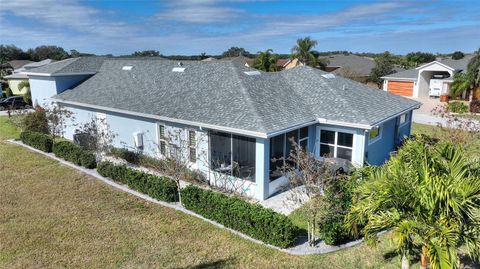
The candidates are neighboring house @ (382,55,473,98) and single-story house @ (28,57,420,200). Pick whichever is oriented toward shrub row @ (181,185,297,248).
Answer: the neighboring house

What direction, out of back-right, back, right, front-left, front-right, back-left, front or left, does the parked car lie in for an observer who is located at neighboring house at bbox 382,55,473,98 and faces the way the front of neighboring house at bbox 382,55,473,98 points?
front-right

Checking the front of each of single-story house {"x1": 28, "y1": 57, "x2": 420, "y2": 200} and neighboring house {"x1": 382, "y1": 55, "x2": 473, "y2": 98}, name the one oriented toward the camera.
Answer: the neighboring house

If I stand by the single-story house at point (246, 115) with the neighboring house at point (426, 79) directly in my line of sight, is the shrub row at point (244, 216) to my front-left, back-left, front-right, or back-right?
back-right

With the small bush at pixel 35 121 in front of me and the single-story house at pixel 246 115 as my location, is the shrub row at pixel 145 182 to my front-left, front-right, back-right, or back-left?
front-left

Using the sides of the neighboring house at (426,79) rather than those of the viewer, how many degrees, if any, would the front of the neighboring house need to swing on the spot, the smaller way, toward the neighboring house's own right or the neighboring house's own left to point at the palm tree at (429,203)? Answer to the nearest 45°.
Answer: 0° — it already faces it

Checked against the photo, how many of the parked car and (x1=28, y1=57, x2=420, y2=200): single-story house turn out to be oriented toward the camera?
0

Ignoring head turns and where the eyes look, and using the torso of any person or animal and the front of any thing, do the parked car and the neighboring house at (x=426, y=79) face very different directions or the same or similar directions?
very different directions

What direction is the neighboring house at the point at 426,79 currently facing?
toward the camera

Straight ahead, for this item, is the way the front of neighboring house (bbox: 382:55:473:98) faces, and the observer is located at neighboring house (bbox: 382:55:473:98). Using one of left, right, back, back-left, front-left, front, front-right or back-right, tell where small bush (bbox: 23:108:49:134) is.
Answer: front-right
